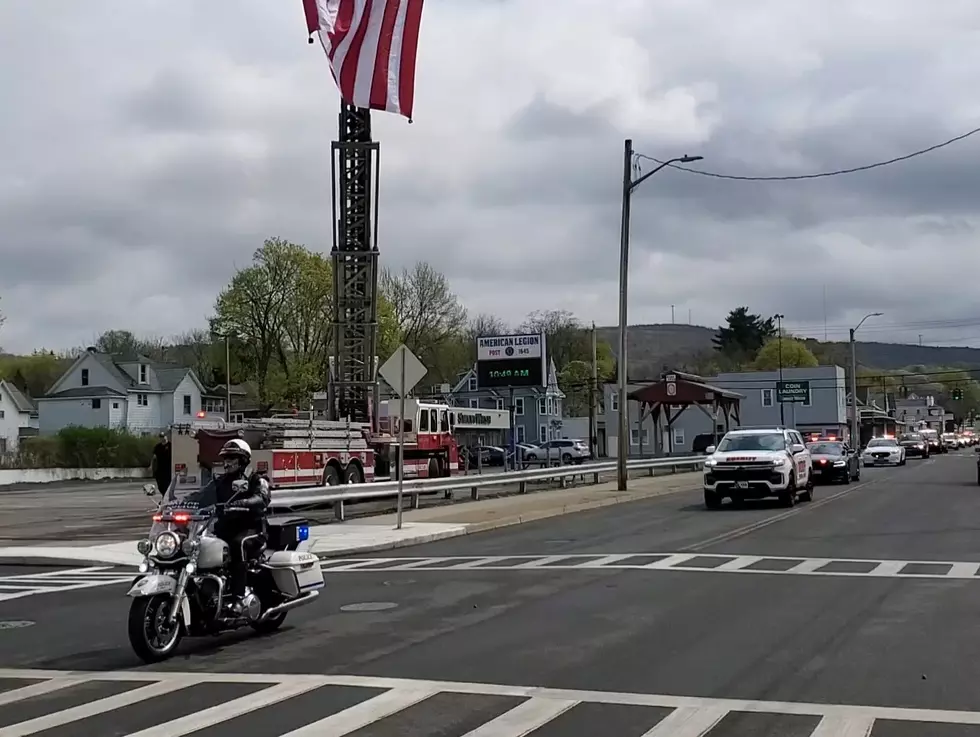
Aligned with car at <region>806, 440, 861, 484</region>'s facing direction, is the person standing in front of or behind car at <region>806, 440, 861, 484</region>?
in front

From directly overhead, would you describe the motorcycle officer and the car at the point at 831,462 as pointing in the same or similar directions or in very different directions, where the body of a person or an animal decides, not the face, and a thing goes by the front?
same or similar directions

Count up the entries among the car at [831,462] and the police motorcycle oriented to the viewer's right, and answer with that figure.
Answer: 0

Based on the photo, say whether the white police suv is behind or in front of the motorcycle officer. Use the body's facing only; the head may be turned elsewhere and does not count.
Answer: behind

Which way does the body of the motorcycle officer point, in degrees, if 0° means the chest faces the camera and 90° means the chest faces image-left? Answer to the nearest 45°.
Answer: approximately 45°

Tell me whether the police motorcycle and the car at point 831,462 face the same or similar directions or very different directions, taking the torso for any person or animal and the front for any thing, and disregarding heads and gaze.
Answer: same or similar directions

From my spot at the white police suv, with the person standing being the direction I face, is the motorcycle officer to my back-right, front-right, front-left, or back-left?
front-left

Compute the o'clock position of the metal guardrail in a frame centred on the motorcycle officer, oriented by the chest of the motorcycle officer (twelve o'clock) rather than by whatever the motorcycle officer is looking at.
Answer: The metal guardrail is roughly at 5 o'clock from the motorcycle officer.

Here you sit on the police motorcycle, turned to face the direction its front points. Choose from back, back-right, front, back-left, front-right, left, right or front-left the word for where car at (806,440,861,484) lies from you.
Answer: back

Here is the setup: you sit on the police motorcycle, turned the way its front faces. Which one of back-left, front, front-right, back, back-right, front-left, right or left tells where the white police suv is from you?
back

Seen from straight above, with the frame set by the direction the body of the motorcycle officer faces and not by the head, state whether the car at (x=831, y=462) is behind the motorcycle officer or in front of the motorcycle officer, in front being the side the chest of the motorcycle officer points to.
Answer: behind

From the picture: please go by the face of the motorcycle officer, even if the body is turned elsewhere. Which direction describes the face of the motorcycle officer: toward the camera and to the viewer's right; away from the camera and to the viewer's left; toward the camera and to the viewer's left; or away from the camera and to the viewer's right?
toward the camera and to the viewer's left

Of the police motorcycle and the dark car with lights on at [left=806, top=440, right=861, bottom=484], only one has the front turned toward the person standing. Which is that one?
the dark car with lights on

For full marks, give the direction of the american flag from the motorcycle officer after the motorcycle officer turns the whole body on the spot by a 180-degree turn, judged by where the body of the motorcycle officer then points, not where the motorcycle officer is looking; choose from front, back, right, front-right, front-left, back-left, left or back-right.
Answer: front-left

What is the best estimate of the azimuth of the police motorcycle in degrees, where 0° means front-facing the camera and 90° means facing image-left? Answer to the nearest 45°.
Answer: approximately 45°

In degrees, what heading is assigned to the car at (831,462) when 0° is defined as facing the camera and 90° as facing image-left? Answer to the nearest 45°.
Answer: approximately 45°
